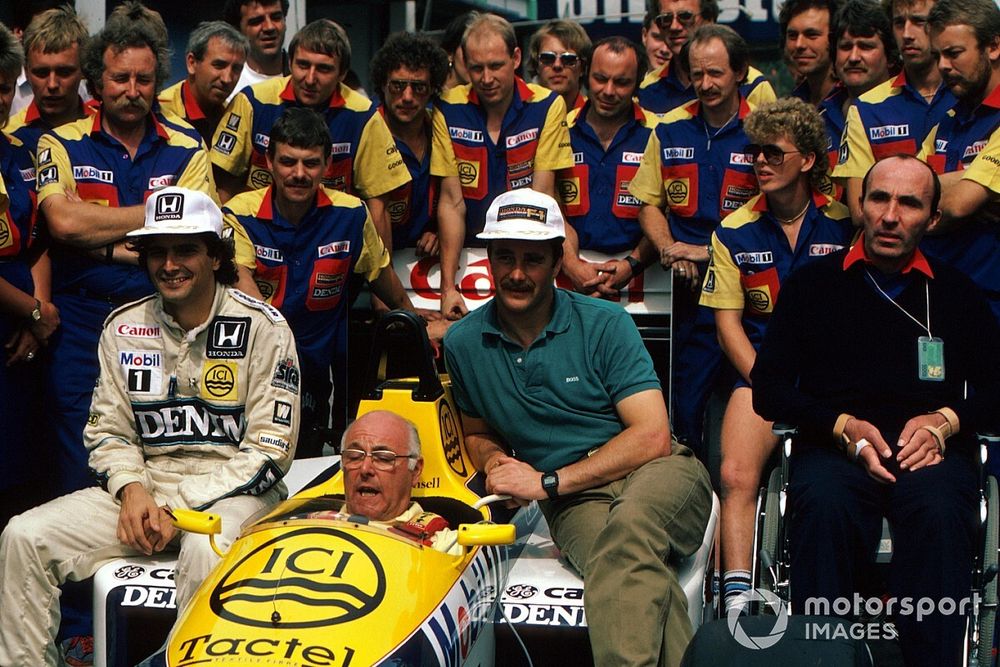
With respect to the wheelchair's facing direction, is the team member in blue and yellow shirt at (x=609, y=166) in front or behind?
behind

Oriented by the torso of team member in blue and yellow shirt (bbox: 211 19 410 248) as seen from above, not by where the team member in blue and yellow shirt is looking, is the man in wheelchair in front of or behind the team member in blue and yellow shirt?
in front

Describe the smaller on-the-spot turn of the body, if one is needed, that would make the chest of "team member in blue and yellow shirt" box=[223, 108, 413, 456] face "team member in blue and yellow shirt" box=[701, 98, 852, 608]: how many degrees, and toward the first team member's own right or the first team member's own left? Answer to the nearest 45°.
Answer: approximately 90° to the first team member's own left

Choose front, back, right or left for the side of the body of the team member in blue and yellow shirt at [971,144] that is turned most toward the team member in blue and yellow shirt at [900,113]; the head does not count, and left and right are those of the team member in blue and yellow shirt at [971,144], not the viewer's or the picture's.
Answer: right

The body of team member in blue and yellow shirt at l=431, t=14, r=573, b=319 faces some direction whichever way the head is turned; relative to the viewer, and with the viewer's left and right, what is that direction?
facing the viewer

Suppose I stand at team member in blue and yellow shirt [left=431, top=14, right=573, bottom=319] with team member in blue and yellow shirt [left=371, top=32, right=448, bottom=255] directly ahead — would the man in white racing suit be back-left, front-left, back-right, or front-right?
front-left

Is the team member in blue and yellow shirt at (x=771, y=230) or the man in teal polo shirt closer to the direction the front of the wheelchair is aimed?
the man in teal polo shirt

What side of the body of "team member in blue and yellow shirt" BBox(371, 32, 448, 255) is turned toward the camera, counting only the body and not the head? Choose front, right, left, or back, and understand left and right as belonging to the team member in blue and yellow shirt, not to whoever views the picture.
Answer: front

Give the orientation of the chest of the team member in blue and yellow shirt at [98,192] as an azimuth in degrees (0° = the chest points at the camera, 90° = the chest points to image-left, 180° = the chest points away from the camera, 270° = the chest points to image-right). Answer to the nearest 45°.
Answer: approximately 0°

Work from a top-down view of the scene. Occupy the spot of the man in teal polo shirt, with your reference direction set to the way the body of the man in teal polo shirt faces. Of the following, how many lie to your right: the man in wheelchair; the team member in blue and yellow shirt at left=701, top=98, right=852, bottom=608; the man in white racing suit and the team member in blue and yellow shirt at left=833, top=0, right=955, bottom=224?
1

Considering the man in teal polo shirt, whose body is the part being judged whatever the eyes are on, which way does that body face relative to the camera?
toward the camera

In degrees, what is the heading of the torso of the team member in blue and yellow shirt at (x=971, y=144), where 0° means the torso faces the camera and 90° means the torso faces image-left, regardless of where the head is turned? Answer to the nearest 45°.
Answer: approximately 45°

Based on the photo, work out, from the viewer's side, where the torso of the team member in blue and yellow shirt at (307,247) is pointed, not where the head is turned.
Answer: toward the camera

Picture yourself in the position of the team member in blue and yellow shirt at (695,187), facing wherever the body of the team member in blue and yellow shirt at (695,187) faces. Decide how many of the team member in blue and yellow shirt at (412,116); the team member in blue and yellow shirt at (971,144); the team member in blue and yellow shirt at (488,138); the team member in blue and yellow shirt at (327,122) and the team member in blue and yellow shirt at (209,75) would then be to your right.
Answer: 4
